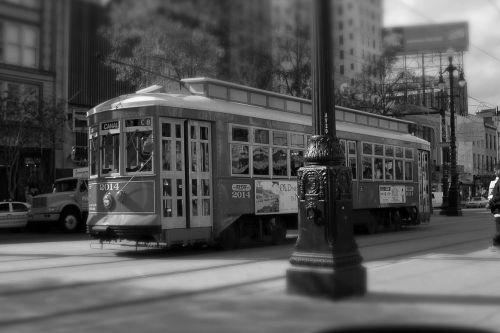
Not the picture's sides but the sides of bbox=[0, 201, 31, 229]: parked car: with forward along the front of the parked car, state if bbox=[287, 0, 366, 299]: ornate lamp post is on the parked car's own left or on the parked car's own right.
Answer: on the parked car's own left

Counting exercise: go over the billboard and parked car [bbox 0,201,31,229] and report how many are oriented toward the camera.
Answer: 1

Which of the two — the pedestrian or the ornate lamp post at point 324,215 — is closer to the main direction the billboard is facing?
the ornate lamp post

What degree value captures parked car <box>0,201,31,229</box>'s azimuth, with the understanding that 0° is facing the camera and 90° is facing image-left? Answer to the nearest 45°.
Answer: approximately 90°

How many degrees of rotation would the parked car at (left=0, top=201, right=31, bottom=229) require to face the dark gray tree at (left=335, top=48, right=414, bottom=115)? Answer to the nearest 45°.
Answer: approximately 180°

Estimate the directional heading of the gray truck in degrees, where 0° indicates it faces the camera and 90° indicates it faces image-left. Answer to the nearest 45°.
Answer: approximately 45°

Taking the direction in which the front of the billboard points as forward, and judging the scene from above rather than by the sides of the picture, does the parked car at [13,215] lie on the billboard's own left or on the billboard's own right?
on the billboard's own right

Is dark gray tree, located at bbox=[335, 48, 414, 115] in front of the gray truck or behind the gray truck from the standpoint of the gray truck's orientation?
behind

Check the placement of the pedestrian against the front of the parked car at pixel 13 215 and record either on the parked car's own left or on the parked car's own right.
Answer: on the parked car's own left
